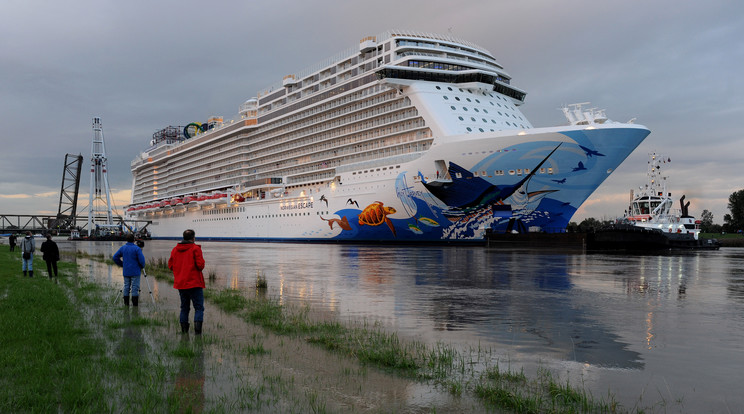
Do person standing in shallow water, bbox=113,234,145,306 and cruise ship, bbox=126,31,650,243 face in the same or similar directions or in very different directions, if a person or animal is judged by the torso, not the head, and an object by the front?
very different directions

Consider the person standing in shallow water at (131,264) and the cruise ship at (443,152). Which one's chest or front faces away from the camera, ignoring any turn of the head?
the person standing in shallow water

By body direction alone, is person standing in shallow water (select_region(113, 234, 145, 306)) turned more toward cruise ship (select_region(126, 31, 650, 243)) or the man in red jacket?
the cruise ship

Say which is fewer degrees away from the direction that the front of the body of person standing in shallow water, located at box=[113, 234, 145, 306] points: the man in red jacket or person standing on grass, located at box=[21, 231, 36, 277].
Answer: the person standing on grass

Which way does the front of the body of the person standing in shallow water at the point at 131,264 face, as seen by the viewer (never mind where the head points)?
away from the camera

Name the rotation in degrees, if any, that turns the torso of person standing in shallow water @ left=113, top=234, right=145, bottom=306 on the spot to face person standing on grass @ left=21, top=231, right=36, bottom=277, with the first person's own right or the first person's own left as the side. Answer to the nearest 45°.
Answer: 0° — they already face them

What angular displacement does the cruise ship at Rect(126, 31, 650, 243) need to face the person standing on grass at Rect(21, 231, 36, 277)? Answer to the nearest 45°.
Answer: approximately 90° to its right

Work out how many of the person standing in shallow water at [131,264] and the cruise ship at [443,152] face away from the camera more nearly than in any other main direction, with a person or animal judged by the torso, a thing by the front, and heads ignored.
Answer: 1
